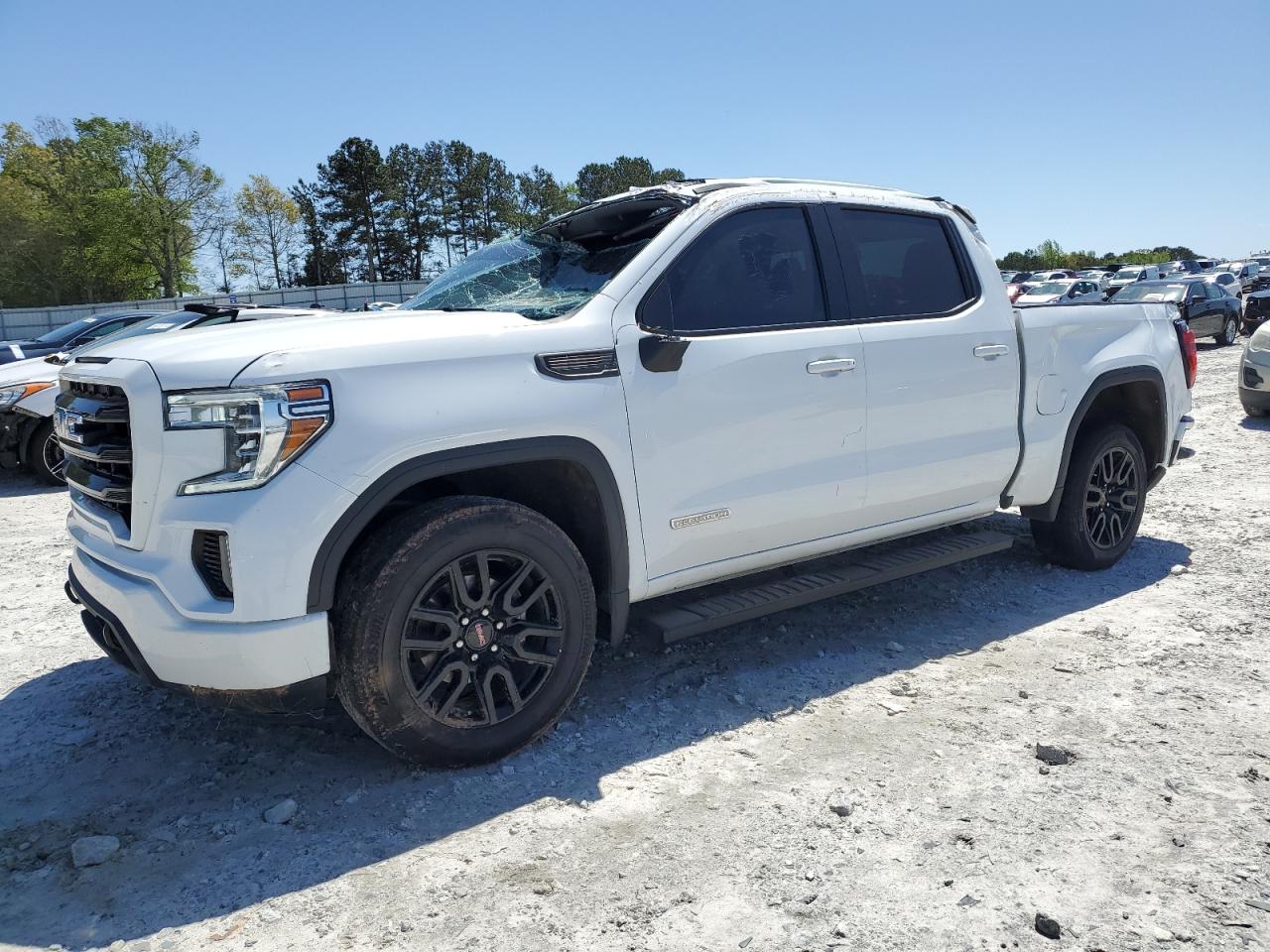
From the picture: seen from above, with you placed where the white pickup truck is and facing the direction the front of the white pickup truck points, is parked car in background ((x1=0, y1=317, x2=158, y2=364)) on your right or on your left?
on your right

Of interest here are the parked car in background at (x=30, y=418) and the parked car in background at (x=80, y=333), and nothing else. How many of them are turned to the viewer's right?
0

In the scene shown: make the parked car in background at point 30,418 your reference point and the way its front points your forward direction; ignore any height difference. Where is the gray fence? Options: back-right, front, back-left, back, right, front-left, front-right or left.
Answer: back-right

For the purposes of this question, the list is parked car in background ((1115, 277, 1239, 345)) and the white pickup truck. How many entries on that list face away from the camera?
0

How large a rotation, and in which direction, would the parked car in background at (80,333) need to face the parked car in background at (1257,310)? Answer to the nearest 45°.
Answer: approximately 135° to its left

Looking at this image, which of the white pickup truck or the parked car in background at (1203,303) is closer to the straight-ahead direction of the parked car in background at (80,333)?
the white pickup truck
